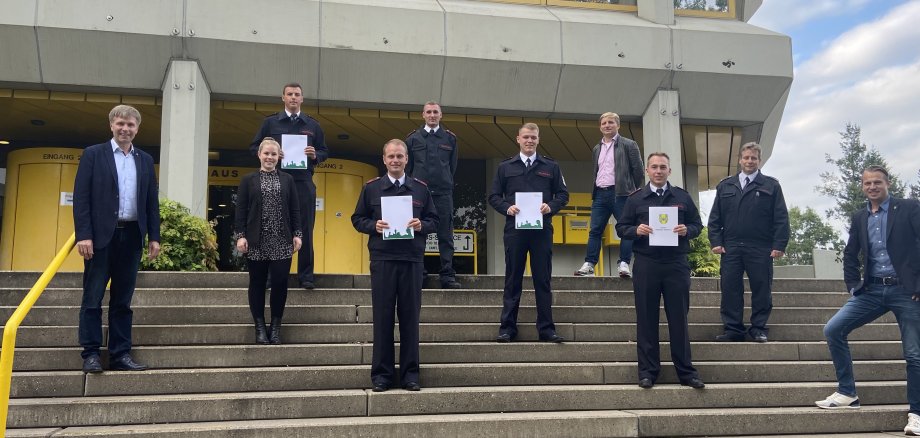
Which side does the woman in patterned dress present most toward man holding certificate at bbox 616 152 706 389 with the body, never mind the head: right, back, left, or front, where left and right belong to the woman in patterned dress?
left

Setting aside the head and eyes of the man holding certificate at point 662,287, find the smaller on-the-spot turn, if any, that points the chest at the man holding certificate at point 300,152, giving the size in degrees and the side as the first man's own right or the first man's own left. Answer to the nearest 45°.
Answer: approximately 90° to the first man's own right

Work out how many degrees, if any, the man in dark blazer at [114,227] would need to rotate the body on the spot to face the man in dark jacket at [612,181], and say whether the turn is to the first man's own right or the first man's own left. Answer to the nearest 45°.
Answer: approximately 45° to the first man's own left

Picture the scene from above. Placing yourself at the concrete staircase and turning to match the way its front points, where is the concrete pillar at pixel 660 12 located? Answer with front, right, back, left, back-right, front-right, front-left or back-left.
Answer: back-left

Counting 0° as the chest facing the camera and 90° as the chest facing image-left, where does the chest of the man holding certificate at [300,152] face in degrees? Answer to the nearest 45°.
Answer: approximately 0°

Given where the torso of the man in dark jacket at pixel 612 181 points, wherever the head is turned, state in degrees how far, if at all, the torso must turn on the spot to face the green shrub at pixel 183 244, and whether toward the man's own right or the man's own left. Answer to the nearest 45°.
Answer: approximately 45° to the man's own right

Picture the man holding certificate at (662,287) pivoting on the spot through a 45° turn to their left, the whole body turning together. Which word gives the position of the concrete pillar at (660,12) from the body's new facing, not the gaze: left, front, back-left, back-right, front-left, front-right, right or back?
back-left
